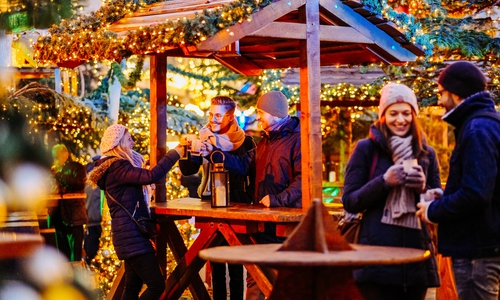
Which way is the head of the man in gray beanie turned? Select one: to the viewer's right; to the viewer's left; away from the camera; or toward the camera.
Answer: to the viewer's left

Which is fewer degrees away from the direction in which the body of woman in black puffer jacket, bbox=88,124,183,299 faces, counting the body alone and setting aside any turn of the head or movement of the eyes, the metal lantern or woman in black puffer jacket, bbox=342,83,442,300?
the metal lantern

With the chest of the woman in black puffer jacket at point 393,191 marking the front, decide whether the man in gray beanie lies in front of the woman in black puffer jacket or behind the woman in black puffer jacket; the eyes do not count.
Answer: behind

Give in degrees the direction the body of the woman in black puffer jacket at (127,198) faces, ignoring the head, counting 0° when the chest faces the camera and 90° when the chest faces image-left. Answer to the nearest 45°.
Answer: approximately 270°

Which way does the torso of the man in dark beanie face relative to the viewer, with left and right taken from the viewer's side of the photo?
facing to the left of the viewer

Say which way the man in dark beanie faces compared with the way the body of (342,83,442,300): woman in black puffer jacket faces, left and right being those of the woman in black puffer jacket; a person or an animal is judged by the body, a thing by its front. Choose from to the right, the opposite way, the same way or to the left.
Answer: to the right

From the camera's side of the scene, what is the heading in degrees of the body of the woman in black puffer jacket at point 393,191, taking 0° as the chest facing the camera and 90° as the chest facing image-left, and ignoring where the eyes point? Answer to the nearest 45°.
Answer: approximately 0°

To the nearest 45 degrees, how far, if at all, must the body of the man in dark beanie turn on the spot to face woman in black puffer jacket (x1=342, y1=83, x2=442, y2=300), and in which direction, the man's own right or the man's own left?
0° — they already face them

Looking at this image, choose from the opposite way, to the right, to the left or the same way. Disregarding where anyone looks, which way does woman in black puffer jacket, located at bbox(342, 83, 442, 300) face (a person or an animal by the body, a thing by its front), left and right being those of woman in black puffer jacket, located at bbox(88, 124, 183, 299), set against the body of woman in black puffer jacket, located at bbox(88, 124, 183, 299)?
to the right
